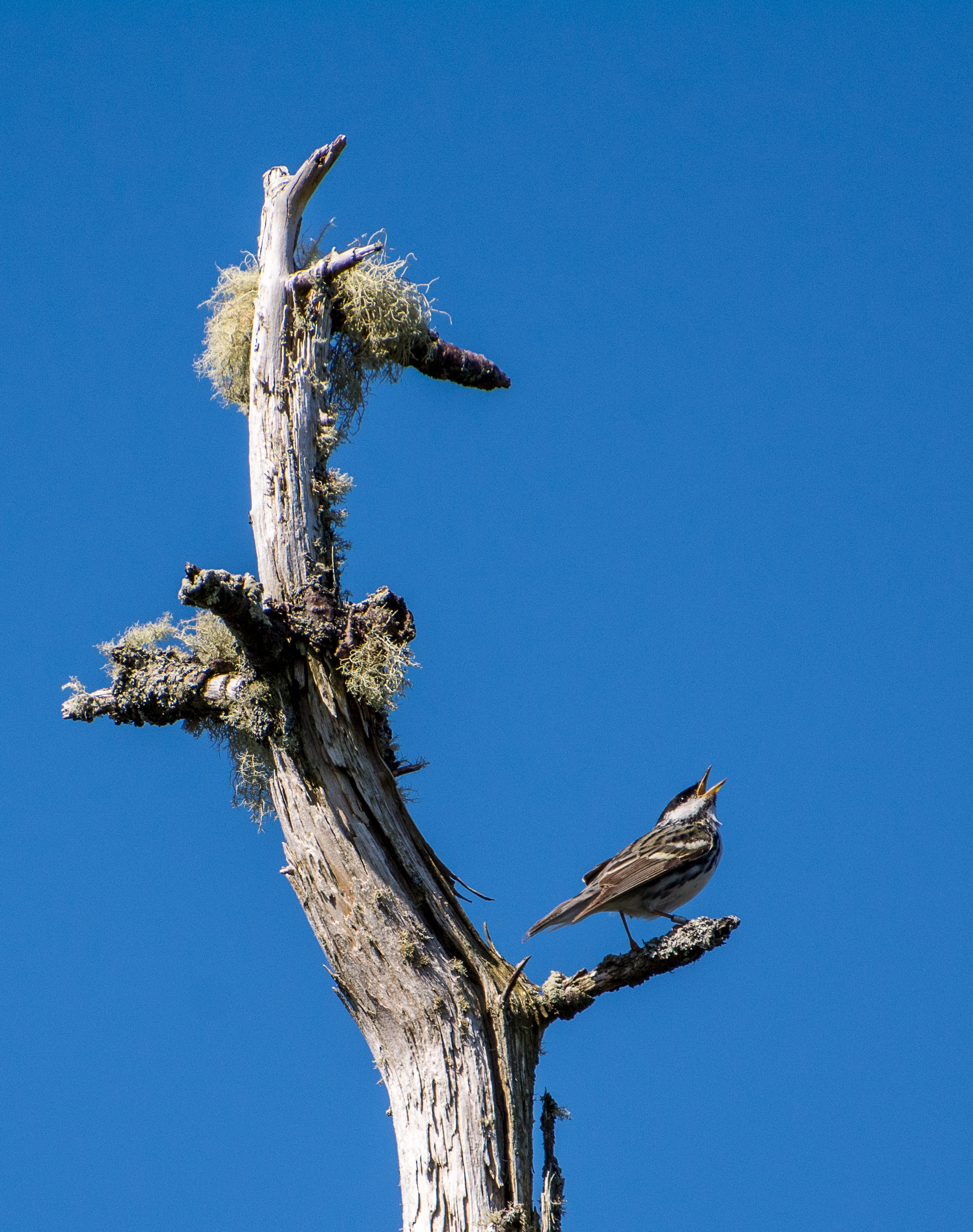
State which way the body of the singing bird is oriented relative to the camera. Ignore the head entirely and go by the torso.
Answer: to the viewer's right
